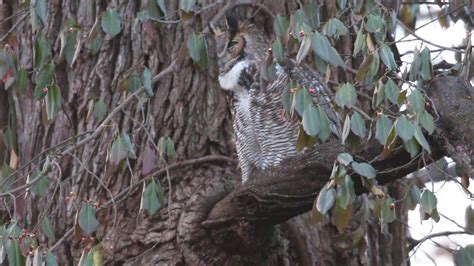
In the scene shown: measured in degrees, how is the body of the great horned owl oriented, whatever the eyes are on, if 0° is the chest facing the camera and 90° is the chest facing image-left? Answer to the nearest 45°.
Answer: approximately 45°
